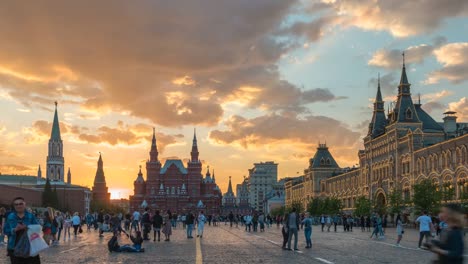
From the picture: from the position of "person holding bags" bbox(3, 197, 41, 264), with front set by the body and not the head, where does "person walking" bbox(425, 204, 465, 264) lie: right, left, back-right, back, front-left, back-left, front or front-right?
front-left

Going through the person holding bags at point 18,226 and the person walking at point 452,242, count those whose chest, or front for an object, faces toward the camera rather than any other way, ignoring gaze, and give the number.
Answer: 1

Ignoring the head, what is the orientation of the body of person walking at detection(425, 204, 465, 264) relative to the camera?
to the viewer's left

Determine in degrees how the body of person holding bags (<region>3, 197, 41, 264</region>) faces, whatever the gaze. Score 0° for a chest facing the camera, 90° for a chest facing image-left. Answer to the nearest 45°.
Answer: approximately 0°

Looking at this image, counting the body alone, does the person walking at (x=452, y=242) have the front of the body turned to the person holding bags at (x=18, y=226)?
yes
